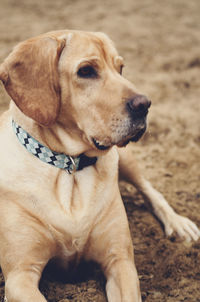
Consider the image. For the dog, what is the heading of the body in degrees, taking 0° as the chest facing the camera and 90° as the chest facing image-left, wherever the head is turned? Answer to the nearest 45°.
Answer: approximately 0°
